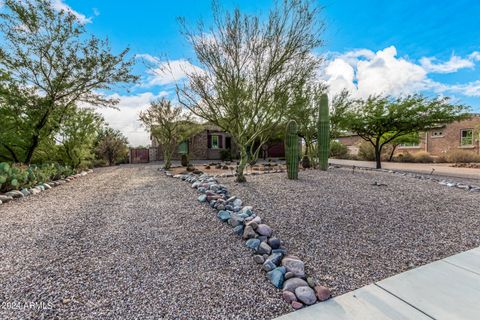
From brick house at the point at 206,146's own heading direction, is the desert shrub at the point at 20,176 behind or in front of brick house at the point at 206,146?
in front

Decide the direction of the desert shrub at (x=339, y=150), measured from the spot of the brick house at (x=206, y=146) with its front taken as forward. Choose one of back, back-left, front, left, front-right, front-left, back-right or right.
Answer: left

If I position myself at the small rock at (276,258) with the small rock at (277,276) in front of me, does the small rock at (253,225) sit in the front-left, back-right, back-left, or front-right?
back-right

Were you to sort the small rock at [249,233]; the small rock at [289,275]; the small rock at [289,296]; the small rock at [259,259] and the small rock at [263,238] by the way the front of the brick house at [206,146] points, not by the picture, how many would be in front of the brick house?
5

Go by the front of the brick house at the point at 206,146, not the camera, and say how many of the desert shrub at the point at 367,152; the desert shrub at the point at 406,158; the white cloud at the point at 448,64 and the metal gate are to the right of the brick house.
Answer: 1

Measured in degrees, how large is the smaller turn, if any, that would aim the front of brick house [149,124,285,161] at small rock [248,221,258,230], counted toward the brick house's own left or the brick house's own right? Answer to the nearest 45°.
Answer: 0° — it already faces it

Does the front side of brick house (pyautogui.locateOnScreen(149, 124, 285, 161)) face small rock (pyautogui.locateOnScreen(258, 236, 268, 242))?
yes

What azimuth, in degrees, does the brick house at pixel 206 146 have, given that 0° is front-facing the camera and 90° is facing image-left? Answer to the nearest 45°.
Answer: approximately 0°

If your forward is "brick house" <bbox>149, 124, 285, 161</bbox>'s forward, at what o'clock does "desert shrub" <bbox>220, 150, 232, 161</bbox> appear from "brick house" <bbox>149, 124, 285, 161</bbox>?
The desert shrub is roughly at 12 o'clock from the brick house.

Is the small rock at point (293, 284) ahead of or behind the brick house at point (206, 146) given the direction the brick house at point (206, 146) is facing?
ahead

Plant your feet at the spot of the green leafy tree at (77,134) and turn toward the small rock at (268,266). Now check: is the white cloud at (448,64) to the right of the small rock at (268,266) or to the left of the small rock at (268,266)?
left

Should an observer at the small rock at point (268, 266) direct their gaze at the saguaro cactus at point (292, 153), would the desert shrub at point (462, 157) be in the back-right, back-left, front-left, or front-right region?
front-right

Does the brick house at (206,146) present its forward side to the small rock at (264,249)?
yes

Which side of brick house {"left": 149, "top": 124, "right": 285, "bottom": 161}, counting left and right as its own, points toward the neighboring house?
left

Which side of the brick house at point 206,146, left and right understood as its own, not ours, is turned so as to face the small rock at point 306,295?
front

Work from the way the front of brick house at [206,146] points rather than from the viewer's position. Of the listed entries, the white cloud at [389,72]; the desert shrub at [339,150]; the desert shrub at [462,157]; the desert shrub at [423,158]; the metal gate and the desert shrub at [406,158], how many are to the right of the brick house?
1

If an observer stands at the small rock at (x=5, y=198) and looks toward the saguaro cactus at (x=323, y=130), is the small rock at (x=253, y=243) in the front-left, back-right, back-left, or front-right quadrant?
front-right

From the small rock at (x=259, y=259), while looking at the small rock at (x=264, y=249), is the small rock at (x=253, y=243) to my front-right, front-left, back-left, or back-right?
front-left
